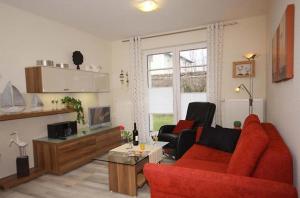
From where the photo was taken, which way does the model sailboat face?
to the viewer's left

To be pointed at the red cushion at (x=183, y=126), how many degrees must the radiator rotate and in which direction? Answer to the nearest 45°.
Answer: approximately 45° to its right

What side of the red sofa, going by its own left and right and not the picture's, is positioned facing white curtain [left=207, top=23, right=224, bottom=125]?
right

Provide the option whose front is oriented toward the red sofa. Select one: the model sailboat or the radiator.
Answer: the radiator

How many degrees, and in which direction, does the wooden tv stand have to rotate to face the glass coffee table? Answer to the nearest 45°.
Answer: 0° — it already faces it

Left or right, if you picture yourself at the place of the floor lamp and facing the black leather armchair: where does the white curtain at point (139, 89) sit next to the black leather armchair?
right

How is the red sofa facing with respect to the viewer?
to the viewer's left

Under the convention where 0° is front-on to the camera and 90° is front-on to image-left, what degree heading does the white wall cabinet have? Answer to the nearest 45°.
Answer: approximately 315°

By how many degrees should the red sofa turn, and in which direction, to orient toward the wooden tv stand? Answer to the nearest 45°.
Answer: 0° — it already faces it

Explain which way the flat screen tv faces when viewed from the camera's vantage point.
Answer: facing the viewer and to the right of the viewer

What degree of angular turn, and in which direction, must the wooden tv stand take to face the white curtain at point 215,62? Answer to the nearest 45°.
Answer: approximately 45° to its left

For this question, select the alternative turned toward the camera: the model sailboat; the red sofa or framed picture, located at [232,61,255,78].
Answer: the framed picture

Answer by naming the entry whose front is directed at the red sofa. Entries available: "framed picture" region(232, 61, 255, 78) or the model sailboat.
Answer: the framed picture

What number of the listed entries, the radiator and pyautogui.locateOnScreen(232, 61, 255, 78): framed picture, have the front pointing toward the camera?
2

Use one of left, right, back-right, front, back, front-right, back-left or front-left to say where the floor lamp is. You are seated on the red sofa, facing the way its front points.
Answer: right
